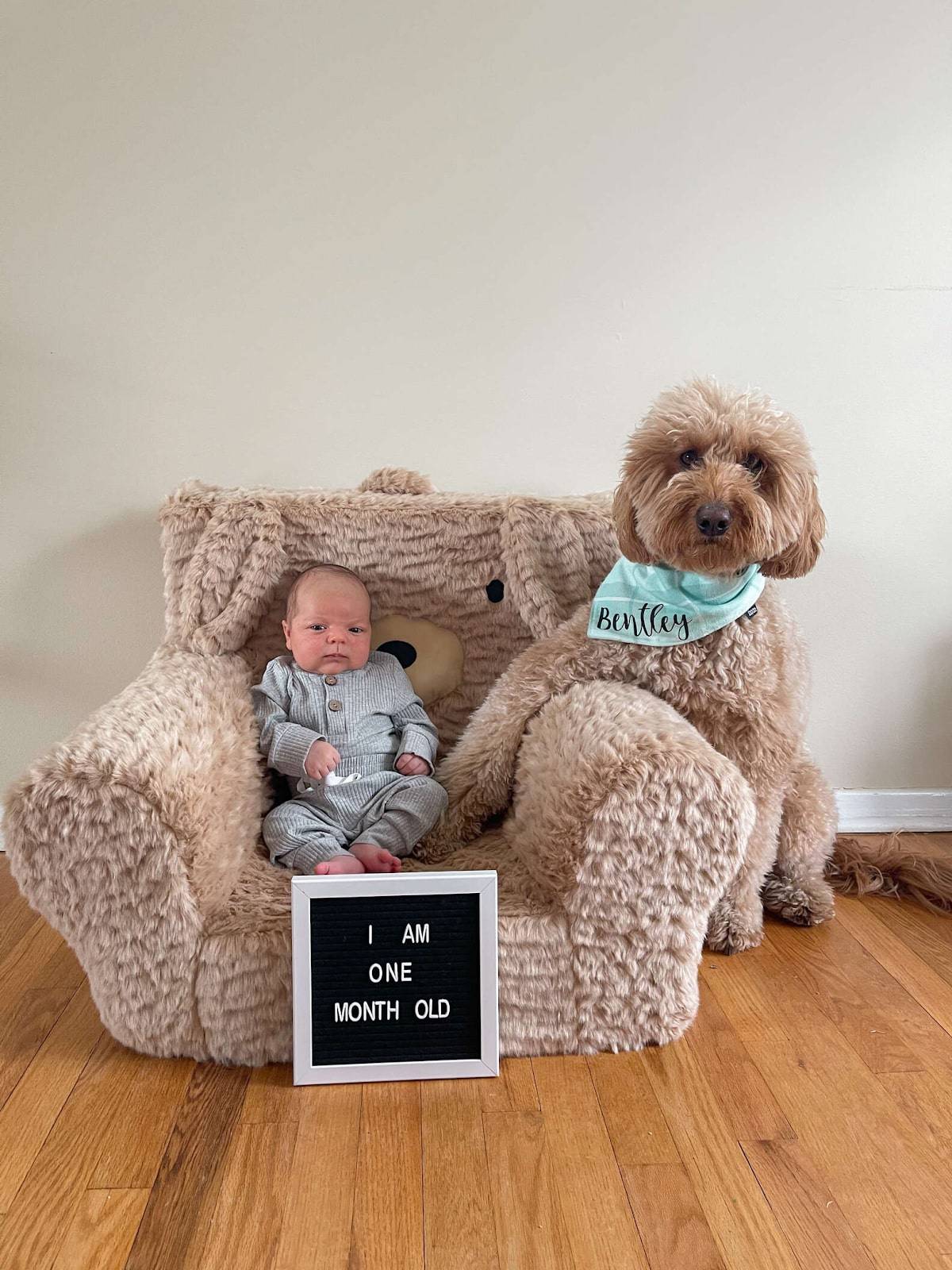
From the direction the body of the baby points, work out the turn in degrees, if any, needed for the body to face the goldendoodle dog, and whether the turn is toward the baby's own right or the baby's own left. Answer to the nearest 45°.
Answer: approximately 90° to the baby's own left

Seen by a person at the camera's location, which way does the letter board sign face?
facing the viewer

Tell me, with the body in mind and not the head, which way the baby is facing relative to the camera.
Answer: toward the camera

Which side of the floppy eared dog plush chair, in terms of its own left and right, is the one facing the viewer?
front

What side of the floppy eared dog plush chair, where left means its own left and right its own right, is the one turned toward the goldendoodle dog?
left

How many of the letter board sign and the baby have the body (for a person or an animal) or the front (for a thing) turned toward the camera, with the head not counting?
2

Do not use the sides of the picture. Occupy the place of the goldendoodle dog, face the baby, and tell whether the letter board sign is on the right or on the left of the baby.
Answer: left
